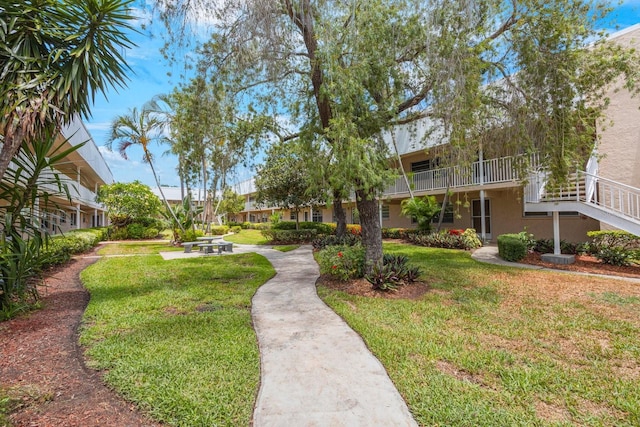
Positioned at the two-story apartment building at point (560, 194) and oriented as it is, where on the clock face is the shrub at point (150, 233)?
The shrub is roughly at 2 o'clock from the two-story apartment building.

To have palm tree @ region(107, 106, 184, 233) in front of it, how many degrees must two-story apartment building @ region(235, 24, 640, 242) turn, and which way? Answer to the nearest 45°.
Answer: approximately 45° to its right

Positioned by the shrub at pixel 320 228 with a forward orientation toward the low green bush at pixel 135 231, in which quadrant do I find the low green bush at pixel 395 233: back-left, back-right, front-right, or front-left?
back-left

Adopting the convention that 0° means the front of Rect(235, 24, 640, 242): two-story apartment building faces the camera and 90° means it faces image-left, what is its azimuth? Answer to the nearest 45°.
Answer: approximately 45°

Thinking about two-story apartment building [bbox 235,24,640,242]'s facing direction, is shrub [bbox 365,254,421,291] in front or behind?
in front

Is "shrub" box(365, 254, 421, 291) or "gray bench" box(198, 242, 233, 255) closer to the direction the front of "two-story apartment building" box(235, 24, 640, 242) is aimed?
the shrub

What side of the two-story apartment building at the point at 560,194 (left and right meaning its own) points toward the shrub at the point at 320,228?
right

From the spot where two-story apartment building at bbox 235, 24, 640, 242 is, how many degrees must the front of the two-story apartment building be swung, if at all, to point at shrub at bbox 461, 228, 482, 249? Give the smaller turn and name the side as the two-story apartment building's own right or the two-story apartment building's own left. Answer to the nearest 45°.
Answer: approximately 45° to the two-story apartment building's own left
